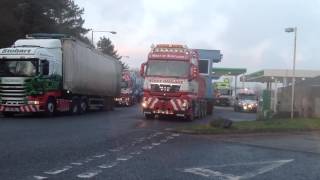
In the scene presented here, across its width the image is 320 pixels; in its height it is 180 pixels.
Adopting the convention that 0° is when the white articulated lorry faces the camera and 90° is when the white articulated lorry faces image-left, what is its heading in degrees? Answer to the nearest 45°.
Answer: approximately 45°

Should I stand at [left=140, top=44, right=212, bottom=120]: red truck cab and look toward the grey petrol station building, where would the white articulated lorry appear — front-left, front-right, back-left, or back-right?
back-left

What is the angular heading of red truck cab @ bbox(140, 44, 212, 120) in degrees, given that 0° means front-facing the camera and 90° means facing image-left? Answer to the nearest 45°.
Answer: approximately 0°

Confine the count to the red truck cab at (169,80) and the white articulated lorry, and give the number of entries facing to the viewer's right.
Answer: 0

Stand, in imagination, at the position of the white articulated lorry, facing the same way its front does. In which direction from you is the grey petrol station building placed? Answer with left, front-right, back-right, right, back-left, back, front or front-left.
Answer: back-left

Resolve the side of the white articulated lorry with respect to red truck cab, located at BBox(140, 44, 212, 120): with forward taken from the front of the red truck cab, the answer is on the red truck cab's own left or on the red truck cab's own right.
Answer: on the red truck cab's own right

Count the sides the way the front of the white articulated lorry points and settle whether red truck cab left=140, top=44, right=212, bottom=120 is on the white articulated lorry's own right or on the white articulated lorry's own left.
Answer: on the white articulated lorry's own left
